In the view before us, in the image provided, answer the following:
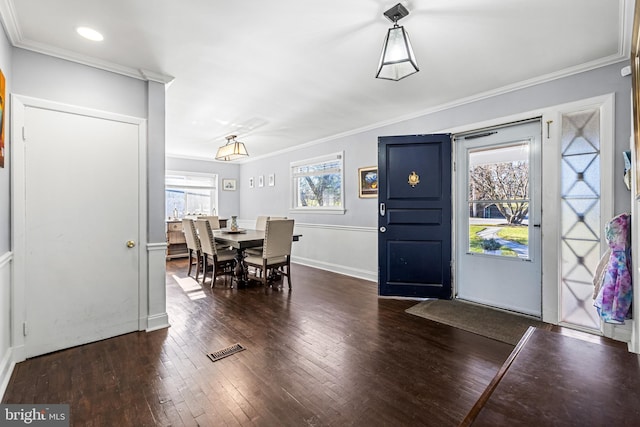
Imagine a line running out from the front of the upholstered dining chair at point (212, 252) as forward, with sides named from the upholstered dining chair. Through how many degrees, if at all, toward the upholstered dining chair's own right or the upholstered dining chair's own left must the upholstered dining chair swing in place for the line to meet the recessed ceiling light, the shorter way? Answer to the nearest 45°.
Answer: approximately 180°

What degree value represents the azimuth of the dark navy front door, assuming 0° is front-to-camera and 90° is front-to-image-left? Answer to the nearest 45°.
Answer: approximately 0°

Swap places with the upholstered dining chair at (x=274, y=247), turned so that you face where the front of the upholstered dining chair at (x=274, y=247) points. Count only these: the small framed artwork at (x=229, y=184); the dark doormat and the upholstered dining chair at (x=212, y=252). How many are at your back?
1

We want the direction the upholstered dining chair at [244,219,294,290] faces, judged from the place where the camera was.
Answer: facing away from the viewer and to the left of the viewer

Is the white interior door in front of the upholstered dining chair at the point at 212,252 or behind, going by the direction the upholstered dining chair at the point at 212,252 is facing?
behind

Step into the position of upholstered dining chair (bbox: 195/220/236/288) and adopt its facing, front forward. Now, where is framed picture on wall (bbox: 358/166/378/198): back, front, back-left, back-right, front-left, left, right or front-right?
front-right

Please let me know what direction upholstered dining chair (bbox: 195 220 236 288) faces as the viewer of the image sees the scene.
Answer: facing away from the viewer and to the right of the viewer

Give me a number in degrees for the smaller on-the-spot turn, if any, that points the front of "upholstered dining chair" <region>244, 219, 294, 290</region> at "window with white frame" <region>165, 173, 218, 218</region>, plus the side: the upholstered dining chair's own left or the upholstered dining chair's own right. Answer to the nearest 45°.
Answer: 0° — it already faces it

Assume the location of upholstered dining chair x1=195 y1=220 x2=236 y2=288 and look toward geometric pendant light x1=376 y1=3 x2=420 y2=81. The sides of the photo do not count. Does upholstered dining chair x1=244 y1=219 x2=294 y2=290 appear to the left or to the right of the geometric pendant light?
left

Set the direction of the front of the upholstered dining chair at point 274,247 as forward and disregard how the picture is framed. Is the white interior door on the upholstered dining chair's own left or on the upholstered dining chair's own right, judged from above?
on the upholstered dining chair's own left

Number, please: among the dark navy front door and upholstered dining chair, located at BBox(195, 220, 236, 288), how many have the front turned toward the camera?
1
